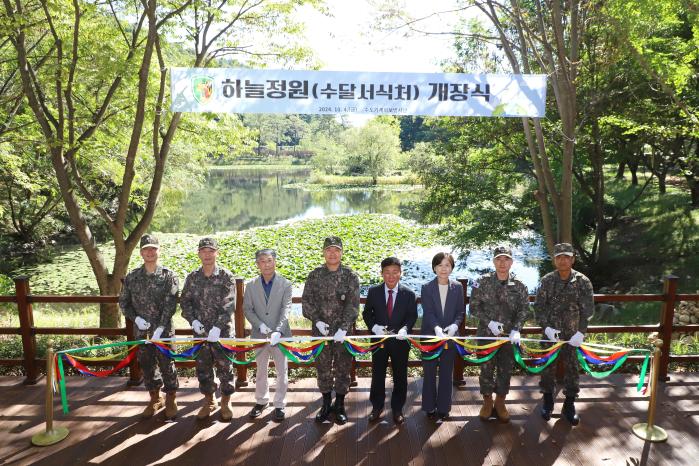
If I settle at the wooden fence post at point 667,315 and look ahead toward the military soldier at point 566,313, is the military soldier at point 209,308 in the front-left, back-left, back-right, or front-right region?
front-right

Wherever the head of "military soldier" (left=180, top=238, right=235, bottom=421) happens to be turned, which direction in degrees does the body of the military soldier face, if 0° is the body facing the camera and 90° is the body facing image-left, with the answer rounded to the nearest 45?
approximately 0°

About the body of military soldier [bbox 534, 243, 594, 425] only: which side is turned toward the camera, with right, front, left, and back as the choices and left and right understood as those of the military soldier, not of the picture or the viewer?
front

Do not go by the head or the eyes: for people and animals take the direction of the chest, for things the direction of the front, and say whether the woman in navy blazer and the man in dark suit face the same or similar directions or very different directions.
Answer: same or similar directions

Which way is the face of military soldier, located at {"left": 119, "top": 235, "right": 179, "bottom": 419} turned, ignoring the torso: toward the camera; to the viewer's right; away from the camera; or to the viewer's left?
toward the camera

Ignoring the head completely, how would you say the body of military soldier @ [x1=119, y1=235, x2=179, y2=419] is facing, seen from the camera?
toward the camera

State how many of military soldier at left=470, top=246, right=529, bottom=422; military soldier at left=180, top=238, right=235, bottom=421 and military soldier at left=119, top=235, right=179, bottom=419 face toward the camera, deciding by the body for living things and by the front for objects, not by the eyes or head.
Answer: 3

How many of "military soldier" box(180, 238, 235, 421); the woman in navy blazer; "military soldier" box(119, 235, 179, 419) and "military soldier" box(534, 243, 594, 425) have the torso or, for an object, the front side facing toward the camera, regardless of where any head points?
4

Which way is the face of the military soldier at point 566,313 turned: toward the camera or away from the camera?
toward the camera

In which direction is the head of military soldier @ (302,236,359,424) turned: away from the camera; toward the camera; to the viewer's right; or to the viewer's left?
toward the camera

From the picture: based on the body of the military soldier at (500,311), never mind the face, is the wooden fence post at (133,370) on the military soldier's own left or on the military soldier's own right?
on the military soldier's own right

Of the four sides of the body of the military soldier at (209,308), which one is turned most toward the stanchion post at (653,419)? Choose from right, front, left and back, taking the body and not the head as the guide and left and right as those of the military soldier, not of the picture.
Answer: left

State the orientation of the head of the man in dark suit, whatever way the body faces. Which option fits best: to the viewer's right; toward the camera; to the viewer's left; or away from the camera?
toward the camera
